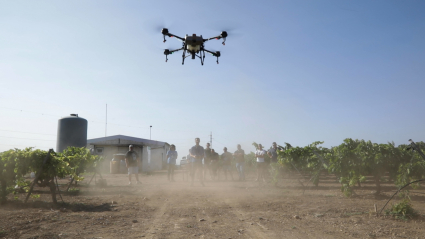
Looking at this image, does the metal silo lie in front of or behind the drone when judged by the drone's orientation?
behind

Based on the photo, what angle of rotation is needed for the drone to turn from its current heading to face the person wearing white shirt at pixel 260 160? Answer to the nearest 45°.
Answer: approximately 135° to its left

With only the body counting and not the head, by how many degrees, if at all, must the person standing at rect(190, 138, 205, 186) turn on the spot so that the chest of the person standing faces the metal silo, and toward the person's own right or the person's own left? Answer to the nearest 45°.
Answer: approximately 135° to the person's own right

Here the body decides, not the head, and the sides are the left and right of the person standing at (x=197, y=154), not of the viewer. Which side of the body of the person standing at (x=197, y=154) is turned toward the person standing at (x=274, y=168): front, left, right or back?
left

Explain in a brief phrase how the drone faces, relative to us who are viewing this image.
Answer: facing the viewer

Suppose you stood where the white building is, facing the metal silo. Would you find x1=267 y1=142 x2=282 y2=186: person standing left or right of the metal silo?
left

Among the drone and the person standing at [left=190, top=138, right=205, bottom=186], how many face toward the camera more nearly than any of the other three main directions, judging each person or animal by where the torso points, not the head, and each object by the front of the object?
2

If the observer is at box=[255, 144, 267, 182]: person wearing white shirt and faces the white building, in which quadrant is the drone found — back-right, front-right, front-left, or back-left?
back-left

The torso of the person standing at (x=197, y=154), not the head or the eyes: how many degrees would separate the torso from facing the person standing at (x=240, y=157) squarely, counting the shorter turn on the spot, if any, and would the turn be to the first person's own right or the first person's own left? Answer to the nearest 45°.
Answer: approximately 135° to the first person's own left

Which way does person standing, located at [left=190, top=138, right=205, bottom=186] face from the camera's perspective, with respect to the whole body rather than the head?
toward the camera
